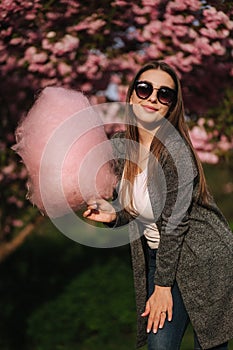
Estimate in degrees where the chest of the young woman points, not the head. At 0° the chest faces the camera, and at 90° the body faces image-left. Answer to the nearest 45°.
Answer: approximately 45°
